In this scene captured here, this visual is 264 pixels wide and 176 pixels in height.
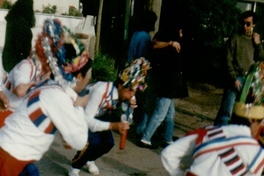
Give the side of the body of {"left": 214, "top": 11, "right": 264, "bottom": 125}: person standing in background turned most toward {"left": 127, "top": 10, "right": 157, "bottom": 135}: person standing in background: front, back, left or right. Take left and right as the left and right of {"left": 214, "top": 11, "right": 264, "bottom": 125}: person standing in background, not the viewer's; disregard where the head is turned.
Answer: right

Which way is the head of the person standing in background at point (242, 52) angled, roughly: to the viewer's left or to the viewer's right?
to the viewer's left

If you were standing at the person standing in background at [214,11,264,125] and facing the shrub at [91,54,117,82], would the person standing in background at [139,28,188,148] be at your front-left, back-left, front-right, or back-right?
front-left

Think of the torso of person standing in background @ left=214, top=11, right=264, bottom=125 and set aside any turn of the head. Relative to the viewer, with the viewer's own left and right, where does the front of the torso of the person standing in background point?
facing the viewer

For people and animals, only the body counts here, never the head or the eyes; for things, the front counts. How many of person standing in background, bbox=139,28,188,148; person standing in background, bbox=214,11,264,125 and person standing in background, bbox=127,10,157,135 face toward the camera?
1
